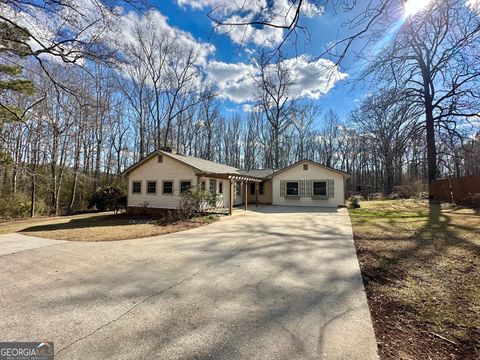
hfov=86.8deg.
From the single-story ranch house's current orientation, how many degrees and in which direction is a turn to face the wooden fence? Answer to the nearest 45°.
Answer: approximately 90° to its left

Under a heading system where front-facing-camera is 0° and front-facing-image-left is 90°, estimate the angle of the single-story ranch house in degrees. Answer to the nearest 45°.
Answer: approximately 0°
